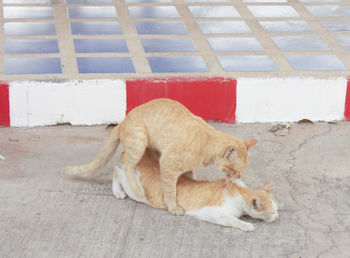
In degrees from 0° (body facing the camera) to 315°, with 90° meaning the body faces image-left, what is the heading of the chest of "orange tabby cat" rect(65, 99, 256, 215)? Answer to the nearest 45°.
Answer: approximately 270°

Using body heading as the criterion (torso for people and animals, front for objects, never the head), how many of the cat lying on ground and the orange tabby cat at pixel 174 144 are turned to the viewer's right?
2

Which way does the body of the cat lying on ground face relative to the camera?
to the viewer's right
